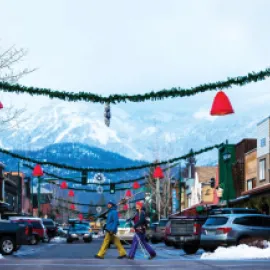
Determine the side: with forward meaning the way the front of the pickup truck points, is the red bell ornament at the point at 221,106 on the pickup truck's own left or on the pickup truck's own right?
on the pickup truck's own right

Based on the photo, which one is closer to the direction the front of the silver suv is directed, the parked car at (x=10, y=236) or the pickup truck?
the pickup truck

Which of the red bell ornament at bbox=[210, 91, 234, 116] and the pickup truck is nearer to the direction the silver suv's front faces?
the pickup truck
